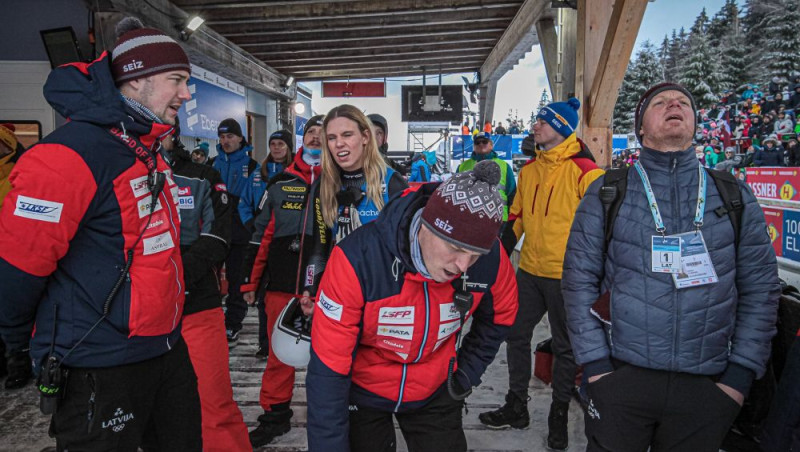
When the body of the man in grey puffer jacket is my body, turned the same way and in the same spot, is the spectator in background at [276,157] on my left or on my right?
on my right

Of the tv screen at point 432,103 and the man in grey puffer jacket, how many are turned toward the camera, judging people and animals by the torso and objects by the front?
1

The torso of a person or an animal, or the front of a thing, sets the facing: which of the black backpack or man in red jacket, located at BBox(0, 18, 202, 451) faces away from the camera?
the black backpack

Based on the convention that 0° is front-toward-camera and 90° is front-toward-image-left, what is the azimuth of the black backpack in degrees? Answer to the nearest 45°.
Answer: approximately 180°

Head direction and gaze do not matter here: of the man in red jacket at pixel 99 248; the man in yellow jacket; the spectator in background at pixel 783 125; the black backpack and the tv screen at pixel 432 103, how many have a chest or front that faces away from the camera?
2

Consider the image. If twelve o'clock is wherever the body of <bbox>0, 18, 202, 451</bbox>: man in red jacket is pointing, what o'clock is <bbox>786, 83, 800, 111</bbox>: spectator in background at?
The spectator in background is roughly at 10 o'clock from the man in red jacket.

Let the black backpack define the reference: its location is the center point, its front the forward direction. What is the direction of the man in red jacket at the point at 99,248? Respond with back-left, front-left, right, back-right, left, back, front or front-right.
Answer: back-left

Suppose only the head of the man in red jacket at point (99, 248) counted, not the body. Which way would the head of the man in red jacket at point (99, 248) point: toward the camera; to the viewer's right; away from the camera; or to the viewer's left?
to the viewer's right

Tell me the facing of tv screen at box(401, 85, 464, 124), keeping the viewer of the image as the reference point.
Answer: facing away from the viewer
